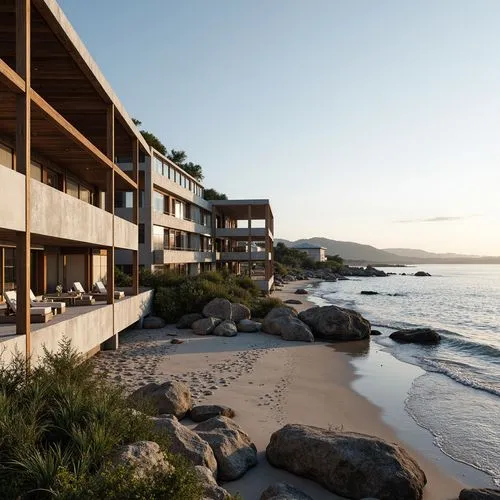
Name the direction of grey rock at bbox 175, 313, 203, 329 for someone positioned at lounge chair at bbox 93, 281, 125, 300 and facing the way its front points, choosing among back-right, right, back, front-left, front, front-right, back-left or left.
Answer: front-left

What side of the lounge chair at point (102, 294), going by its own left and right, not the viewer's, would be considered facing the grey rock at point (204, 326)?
front

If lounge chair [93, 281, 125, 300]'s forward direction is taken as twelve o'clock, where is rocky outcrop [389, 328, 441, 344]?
The rocky outcrop is roughly at 12 o'clock from the lounge chair.

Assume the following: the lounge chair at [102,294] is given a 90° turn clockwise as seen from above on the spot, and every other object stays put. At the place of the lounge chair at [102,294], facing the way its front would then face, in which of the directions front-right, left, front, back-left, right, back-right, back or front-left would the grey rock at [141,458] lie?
front

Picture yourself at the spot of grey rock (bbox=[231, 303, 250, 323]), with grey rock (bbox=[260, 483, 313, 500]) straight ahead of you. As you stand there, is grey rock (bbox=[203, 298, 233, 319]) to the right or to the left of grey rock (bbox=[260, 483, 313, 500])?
right

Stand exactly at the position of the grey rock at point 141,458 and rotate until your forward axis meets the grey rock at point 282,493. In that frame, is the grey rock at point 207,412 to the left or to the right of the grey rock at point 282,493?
left

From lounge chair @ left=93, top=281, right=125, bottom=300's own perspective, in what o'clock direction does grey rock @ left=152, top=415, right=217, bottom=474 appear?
The grey rock is roughly at 3 o'clock from the lounge chair.

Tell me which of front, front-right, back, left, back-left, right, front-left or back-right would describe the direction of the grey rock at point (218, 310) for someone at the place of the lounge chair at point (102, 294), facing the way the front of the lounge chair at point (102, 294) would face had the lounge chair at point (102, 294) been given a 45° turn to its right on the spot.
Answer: left

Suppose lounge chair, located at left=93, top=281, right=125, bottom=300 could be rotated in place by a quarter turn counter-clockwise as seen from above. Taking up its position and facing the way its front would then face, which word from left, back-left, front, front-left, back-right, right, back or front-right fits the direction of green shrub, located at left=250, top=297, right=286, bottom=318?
front-right

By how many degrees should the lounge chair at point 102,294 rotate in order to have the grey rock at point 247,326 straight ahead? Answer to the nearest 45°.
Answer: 0° — it already faces it

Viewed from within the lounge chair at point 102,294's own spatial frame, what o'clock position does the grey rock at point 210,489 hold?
The grey rock is roughly at 3 o'clock from the lounge chair.

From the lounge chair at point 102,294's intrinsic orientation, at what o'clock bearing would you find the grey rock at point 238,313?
The grey rock is roughly at 11 o'clock from the lounge chair.

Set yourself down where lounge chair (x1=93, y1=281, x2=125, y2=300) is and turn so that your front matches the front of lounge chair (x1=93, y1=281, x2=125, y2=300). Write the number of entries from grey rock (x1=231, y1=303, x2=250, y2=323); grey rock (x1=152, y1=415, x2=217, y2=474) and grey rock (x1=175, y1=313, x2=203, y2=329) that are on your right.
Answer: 1

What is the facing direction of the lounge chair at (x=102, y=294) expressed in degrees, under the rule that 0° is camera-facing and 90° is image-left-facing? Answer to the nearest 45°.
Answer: approximately 270°
